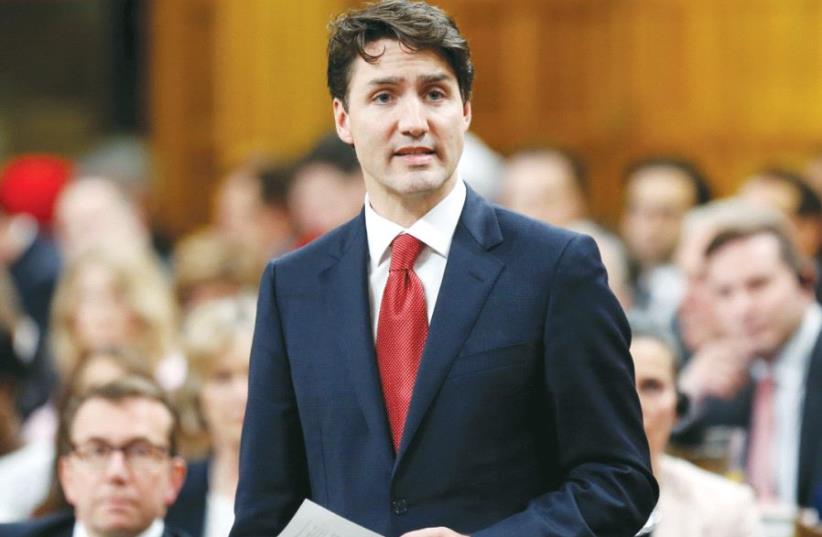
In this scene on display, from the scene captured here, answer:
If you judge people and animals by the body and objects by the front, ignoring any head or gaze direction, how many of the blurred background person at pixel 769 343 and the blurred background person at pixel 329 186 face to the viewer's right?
0

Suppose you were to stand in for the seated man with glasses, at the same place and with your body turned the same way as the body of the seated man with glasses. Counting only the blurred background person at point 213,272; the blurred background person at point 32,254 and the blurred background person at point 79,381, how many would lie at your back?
3

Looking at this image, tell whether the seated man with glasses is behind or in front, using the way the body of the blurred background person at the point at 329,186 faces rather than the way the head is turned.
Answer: in front

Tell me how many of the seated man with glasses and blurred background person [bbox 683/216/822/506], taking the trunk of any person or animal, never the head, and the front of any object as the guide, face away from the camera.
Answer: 0

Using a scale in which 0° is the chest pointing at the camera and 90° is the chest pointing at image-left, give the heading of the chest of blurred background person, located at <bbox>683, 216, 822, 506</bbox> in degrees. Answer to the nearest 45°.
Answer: approximately 45°

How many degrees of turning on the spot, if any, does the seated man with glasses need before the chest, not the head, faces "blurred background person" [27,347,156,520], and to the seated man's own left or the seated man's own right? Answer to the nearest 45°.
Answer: approximately 180°

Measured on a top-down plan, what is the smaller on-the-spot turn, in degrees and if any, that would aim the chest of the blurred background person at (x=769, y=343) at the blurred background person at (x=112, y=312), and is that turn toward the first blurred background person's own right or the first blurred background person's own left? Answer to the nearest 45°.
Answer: approximately 45° to the first blurred background person's own right

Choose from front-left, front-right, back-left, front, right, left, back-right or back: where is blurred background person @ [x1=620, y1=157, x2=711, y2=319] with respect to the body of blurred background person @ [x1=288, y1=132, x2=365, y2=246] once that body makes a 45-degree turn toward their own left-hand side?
left

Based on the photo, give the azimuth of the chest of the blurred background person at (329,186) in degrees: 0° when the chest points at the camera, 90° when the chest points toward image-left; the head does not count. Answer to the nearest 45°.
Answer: approximately 45°
